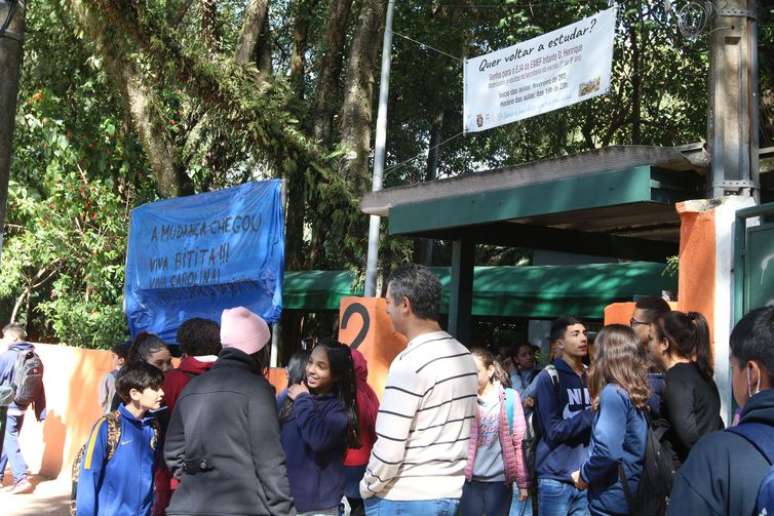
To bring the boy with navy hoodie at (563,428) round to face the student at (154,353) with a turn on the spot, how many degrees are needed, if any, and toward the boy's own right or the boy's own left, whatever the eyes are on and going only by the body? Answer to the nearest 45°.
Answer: approximately 135° to the boy's own right

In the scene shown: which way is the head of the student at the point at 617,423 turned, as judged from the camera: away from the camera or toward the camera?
away from the camera

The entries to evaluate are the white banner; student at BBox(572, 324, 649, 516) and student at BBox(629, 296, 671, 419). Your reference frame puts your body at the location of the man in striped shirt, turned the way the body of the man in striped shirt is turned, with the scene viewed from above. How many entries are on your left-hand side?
0

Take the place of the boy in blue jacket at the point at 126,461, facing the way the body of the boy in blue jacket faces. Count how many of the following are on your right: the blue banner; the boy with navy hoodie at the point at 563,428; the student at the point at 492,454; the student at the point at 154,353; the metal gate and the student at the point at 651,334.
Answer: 0

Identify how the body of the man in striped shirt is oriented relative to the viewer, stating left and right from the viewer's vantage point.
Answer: facing away from the viewer and to the left of the viewer

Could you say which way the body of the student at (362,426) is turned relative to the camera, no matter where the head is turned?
to the viewer's left

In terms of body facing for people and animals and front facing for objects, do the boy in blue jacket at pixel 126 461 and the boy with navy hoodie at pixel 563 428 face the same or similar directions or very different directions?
same or similar directions

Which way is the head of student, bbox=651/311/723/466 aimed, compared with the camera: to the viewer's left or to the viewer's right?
to the viewer's left

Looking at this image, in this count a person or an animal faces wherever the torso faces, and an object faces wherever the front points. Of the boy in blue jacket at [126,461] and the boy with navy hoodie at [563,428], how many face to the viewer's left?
0

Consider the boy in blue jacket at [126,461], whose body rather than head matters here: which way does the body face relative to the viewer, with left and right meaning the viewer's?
facing the viewer and to the right of the viewer

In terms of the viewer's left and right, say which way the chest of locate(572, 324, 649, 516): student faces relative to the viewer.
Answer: facing away from the viewer and to the left of the viewer

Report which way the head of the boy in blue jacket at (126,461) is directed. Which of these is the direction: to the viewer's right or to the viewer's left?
to the viewer's right

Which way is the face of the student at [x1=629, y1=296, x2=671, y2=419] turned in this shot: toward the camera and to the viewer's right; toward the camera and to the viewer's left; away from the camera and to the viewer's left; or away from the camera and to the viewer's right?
toward the camera and to the viewer's left
